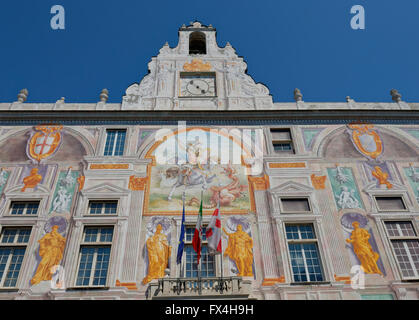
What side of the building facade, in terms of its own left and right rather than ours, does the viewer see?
front
